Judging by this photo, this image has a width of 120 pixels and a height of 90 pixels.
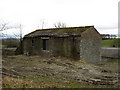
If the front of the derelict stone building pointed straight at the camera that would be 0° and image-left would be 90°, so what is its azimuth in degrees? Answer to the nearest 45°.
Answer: approximately 45°
